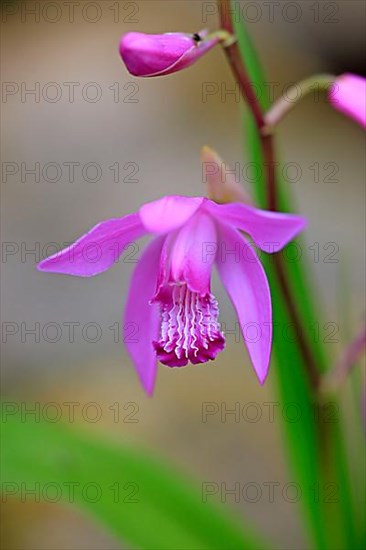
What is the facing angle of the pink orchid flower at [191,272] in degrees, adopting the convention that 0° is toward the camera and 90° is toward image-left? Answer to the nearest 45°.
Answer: approximately 0°
